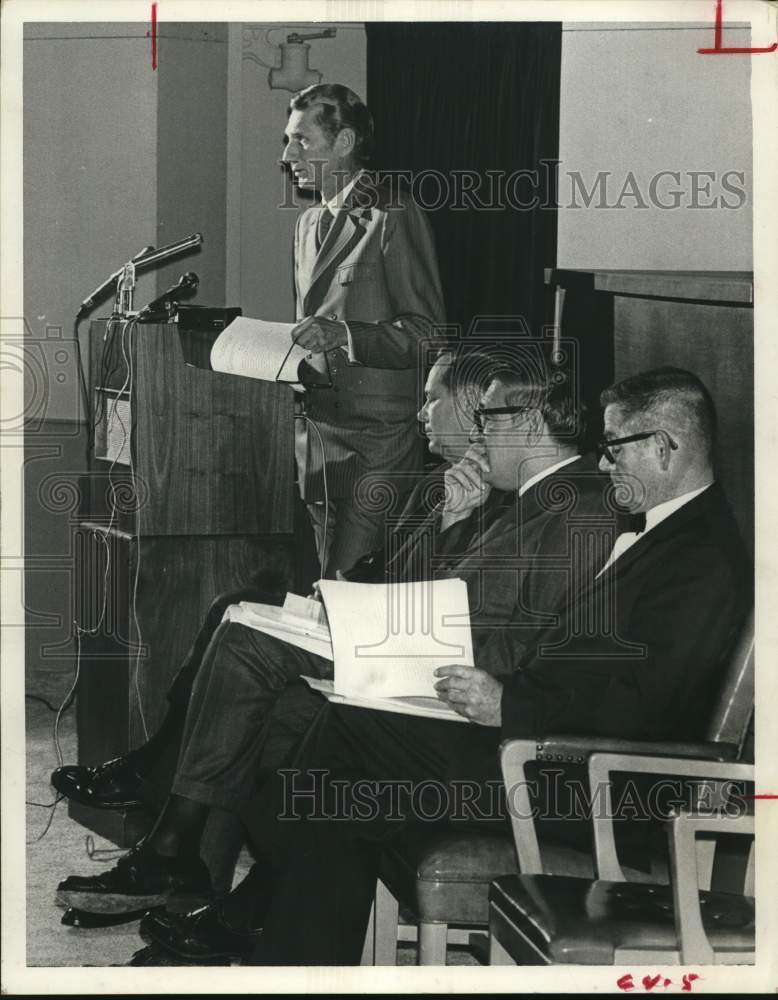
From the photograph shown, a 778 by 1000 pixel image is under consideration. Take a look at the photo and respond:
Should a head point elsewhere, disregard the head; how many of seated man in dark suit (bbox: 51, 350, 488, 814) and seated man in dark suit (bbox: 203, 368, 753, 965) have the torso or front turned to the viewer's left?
2

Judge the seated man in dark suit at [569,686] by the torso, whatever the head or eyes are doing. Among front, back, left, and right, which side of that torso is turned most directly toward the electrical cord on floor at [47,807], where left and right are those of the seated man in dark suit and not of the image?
front

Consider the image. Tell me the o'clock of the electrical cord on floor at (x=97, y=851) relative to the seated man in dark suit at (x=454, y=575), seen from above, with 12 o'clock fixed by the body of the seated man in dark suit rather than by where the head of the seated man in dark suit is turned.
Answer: The electrical cord on floor is roughly at 12 o'clock from the seated man in dark suit.

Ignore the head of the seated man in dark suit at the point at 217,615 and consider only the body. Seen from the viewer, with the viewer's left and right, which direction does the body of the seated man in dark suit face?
facing to the left of the viewer

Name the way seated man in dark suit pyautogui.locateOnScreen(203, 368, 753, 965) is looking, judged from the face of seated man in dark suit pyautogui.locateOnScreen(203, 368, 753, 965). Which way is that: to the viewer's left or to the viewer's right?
to the viewer's left

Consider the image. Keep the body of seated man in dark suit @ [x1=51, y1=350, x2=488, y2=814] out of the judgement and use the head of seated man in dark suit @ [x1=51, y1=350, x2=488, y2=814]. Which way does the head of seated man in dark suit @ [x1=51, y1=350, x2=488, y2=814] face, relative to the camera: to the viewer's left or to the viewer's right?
to the viewer's left

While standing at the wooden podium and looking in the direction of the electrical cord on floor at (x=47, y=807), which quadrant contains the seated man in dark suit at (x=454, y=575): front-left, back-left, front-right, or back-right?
back-left

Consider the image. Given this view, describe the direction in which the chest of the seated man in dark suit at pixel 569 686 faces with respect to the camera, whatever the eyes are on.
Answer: to the viewer's left

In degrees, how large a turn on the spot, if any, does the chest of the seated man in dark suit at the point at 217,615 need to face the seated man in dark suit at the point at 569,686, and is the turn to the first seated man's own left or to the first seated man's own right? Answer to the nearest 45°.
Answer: approximately 90° to the first seated man's own left

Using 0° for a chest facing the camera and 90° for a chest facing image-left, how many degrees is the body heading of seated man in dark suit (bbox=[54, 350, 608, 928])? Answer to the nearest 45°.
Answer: approximately 90°

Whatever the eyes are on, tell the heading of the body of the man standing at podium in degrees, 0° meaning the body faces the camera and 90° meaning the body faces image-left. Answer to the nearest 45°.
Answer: approximately 45°
